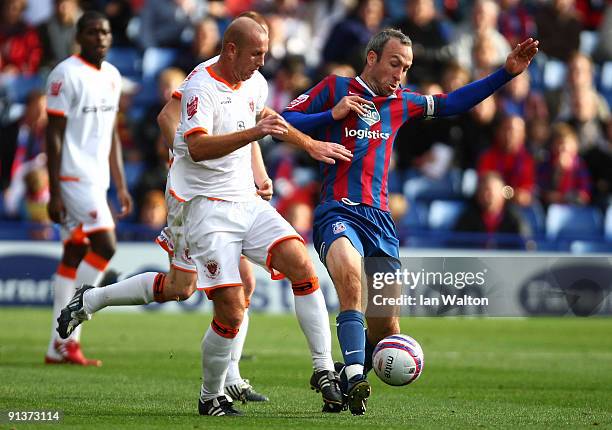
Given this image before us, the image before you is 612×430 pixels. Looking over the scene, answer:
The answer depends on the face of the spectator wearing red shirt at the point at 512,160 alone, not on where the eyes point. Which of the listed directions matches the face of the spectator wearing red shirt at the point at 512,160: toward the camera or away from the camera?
toward the camera

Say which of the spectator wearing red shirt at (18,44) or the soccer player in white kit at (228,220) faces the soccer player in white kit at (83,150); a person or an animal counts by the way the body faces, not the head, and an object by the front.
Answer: the spectator wearing red shirt

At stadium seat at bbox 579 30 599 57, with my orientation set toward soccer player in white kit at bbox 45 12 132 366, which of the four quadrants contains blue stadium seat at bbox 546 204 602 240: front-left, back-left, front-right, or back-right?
front-left

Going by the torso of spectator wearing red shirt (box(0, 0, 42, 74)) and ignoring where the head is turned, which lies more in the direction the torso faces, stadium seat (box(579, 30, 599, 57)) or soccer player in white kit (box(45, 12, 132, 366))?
the soccer player in white kit

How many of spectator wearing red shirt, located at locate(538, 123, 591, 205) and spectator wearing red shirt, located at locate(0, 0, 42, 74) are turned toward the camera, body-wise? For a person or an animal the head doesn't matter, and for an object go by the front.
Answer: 2

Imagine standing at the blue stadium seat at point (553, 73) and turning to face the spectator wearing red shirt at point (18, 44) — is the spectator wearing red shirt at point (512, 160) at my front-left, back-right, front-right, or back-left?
front-left

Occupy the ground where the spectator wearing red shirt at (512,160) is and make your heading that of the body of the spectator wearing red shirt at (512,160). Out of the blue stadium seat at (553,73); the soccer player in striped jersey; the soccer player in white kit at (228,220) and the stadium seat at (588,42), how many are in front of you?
2

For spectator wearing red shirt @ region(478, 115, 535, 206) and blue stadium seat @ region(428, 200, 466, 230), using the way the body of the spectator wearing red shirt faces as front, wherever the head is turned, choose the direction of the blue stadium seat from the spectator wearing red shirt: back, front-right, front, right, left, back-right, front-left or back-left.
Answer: right

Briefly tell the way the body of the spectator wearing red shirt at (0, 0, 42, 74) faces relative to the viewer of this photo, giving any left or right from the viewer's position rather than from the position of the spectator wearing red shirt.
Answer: facing the viewer

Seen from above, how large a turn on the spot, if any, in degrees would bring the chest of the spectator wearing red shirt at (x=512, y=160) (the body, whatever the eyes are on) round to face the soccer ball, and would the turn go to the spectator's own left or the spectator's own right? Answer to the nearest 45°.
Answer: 0° — they already face it

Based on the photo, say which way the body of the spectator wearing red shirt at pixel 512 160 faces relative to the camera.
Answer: toward the camera

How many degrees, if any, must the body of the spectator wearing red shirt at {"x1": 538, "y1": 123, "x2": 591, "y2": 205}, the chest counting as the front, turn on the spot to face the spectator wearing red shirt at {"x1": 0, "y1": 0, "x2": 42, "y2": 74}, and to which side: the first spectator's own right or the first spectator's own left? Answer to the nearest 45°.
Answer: approximately 90° to the first spectator's own right

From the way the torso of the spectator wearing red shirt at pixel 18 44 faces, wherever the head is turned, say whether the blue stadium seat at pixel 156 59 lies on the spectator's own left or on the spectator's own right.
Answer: on the spectator's own left

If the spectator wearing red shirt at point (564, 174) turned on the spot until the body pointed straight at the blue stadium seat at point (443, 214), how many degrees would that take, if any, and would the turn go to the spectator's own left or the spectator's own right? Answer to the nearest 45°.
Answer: approximately 90° to the spectator's own right

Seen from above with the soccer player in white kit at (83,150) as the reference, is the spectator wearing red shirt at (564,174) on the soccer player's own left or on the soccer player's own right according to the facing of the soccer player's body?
on the soccer player's own left
